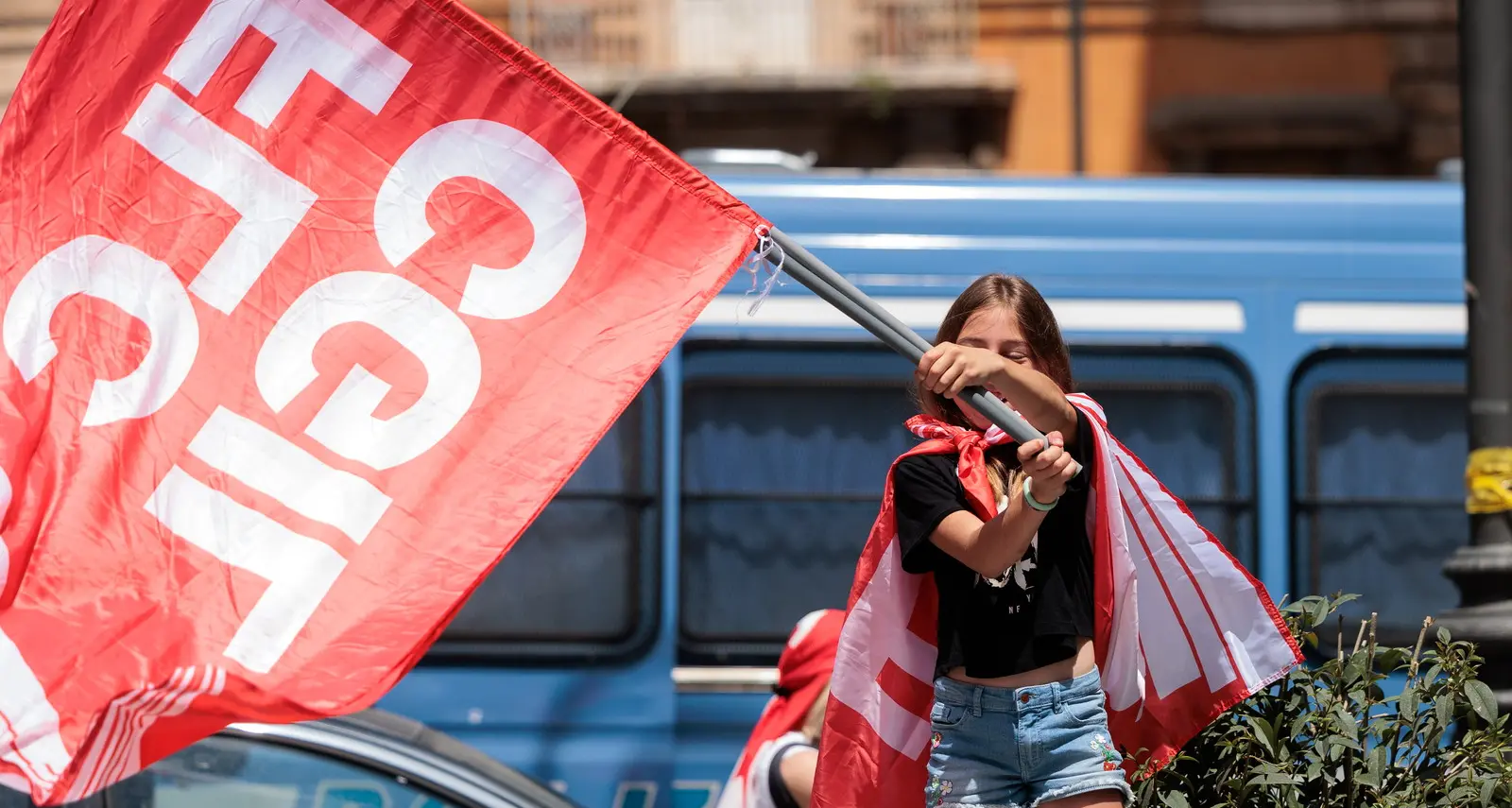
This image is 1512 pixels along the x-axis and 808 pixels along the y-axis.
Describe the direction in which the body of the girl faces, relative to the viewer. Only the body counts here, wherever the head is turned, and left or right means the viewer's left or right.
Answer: facing the viewer

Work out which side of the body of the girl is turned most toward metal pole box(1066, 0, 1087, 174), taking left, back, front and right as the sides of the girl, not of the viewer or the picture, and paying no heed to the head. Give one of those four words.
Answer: back

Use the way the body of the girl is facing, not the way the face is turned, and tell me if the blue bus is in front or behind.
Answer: behind

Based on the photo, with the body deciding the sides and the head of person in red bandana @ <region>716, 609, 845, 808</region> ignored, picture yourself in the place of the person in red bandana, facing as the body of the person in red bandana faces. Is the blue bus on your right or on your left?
on your left

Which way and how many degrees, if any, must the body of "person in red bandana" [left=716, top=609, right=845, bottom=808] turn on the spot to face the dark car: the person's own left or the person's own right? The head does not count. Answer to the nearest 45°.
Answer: approximately 180°

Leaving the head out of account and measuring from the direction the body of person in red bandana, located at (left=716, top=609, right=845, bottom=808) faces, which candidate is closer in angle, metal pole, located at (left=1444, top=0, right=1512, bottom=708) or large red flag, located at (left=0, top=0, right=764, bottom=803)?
the metal pole

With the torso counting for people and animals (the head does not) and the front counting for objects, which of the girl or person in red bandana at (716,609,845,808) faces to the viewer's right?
the person in red bandana
